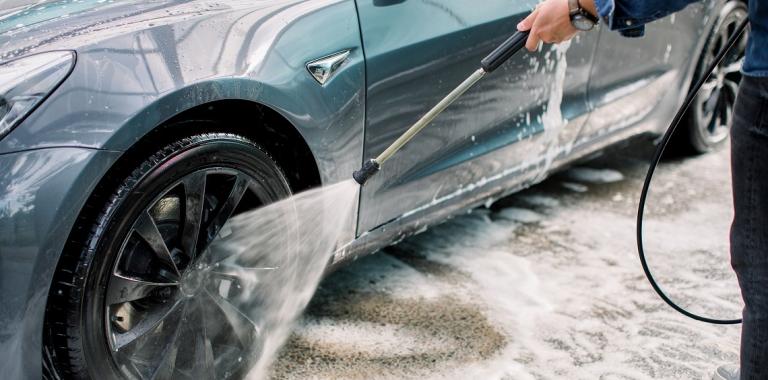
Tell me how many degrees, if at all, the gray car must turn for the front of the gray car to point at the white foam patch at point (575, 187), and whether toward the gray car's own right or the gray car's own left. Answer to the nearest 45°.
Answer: approximately 180°

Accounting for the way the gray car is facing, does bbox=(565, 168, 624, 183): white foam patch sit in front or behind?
behind

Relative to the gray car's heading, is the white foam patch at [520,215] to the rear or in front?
to the rear

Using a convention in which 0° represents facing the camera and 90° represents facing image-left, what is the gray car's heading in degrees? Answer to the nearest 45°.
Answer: approximately 45°
